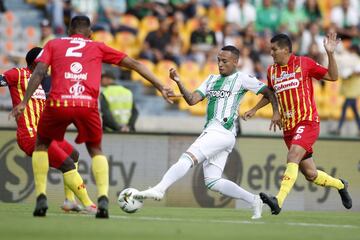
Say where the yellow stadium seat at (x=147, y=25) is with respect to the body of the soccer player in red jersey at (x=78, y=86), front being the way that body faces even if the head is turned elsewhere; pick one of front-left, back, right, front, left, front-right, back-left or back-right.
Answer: front

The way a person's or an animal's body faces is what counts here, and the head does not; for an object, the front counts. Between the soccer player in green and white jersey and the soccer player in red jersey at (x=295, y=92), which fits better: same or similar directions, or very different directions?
same or similar directions

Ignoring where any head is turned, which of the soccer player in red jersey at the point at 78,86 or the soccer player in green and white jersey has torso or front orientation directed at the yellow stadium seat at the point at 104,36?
the soccer player in red jersey

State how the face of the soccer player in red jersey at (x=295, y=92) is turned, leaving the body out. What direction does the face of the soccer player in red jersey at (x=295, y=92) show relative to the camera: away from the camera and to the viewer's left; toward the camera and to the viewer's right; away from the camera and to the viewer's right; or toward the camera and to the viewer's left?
toward the camera and to the viewer's left

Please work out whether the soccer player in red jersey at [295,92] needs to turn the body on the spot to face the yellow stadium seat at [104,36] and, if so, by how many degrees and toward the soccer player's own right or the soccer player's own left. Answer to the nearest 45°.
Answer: approximately 90° to the soccer player's own right

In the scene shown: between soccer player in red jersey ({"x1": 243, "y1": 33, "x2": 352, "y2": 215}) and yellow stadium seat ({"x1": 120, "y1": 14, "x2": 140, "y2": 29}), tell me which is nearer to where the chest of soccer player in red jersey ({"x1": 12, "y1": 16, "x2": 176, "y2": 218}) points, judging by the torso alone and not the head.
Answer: the yellow stadium seat

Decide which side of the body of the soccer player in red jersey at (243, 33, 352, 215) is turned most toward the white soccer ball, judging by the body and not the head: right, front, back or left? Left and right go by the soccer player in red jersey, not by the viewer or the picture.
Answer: front

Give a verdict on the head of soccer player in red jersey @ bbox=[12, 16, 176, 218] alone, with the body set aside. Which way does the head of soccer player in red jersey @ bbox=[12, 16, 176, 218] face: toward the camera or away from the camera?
away from the camera

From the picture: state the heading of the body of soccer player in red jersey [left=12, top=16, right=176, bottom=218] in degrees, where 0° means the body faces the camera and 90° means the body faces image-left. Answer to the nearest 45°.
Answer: approximately 180°

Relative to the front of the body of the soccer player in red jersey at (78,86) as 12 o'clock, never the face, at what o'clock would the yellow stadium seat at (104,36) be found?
The yellow stadium seat is roughly at 12 o'clock from the soccer player in red jersey.

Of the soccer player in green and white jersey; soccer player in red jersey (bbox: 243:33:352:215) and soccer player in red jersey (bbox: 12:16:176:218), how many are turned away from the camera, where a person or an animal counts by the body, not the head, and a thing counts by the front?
1

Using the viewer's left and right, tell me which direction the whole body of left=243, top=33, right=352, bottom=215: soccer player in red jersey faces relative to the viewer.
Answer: facing the viewer and to the left of the viewer

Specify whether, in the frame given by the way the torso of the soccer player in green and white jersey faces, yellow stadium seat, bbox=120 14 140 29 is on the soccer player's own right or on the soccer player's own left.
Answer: on the soccer player's own right
